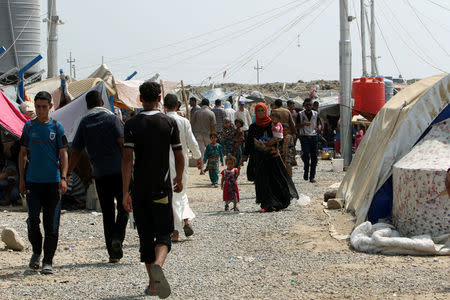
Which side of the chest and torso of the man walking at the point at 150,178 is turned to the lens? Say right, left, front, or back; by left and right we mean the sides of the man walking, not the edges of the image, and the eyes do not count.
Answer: back

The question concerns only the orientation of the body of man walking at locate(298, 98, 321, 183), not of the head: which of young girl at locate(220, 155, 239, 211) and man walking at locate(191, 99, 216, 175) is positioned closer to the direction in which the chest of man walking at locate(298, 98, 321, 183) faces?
the young girl

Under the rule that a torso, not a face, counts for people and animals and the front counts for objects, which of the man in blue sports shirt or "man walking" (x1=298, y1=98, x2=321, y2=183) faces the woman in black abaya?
the man walking

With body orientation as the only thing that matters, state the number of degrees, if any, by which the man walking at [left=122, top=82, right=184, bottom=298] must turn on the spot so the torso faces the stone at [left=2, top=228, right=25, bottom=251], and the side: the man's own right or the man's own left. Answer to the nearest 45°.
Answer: approximately 45° to the man's own left

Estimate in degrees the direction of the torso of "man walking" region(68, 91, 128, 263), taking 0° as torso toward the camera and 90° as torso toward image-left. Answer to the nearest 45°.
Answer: approximately 180°

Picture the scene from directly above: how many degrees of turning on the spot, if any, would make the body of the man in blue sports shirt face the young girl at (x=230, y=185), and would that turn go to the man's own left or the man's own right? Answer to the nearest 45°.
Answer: approximately 135° to the man's own left

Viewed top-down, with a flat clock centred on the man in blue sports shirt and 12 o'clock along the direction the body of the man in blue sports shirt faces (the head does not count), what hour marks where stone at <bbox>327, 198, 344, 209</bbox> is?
The stone is roughly at 8 o'clock from the man in blue sports shirt.

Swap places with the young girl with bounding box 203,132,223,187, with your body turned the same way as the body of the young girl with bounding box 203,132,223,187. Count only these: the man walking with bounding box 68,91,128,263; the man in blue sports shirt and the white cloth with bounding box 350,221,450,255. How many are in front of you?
3
